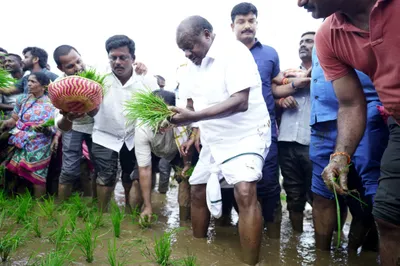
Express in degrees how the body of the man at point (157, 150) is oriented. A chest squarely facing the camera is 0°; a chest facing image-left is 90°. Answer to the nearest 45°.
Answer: approximately 0°

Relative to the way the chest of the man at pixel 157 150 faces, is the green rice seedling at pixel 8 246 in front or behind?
in front

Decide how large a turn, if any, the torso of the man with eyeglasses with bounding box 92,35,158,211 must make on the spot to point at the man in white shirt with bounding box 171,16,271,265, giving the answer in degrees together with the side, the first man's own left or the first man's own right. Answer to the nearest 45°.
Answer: approximately 45° to the first man's own left

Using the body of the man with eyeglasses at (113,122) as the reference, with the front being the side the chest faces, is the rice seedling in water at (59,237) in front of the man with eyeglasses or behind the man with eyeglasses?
in front

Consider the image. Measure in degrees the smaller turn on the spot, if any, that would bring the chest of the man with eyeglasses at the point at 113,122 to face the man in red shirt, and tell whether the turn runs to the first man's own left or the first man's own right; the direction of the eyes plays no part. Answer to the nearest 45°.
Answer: approximately 45° to the first man's own left

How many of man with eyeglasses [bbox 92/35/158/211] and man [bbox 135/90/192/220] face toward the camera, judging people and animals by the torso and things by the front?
2
